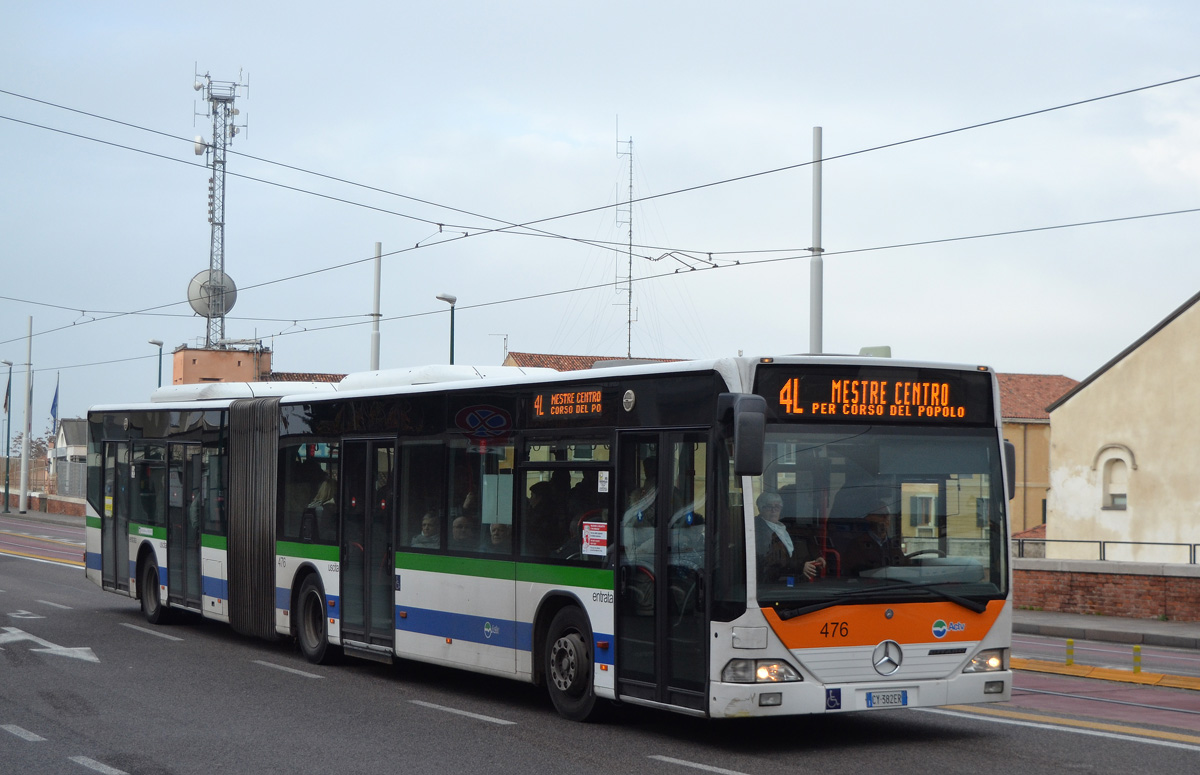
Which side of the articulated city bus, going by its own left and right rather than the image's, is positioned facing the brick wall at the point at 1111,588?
left

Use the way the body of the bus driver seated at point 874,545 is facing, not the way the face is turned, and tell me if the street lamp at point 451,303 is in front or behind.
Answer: behind

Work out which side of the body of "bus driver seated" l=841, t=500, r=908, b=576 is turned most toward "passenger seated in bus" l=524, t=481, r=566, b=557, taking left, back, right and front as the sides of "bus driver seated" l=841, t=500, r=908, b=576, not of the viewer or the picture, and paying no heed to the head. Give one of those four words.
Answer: back

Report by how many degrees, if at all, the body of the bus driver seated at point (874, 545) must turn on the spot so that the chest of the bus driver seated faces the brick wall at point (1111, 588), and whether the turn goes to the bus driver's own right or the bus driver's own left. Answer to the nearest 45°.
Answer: approximately 135° to the bus driver's own left

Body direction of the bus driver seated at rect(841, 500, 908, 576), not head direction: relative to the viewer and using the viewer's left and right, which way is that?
facing the viewer and to the right of the viewer

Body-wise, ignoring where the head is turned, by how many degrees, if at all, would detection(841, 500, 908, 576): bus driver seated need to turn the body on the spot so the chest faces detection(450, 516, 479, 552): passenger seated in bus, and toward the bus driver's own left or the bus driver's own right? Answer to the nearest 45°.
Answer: approximately 180°

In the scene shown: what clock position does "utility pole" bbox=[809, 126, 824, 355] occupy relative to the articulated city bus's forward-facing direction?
The utility pole is roughly at 8 o'clock from the articulated city bus.

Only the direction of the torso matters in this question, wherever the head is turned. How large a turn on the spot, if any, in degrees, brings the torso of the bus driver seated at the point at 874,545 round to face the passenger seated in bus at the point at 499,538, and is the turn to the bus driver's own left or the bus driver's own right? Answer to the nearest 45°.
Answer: approximately 180°

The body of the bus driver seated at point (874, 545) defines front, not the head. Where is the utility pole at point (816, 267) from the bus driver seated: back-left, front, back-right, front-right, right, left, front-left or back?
back-left

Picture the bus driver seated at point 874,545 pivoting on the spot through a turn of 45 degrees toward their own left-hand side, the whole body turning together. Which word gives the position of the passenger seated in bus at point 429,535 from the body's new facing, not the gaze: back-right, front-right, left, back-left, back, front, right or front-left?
back-left

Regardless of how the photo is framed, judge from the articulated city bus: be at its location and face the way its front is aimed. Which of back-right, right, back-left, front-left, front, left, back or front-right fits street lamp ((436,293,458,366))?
back-left
